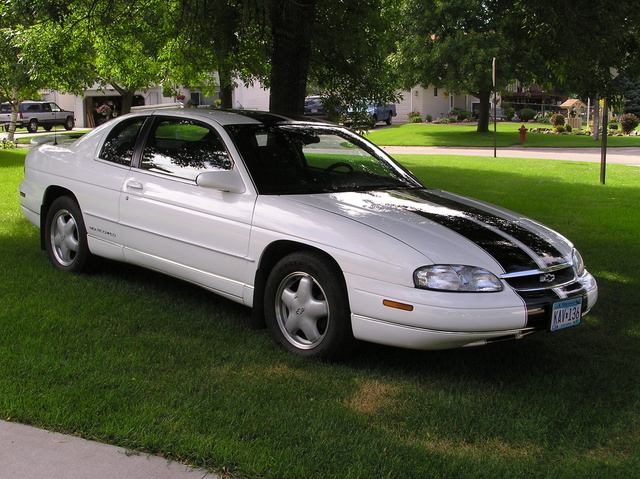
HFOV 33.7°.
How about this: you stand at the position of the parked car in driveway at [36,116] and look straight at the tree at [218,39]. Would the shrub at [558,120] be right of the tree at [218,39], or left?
left

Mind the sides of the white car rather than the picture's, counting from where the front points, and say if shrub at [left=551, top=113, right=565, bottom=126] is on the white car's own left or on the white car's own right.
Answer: on the white car's own left

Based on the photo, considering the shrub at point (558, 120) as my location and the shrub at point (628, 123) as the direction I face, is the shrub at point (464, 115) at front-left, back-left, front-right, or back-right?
back-left

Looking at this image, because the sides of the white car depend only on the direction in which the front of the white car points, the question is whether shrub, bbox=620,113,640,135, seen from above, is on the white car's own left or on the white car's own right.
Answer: on the white car's own left

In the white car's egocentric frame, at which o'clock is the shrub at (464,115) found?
The shrub is roughly at 8 o'clock from the white car.

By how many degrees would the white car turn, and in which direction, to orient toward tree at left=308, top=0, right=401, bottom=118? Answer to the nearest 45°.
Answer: approximately 135° to its left

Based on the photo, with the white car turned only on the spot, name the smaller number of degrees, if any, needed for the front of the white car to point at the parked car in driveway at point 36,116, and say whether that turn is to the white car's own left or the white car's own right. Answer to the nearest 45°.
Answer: approximately 135° to the white car's own left

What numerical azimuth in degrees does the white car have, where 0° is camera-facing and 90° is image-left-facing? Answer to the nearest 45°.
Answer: approximately 315°

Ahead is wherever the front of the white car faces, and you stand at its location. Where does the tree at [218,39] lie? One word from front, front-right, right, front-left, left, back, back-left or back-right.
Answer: back-left
